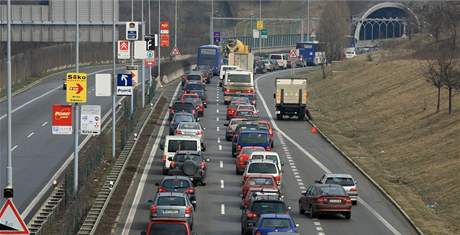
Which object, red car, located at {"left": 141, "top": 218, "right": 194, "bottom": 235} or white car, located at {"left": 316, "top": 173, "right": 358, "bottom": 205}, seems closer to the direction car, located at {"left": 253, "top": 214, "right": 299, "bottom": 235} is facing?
the white car

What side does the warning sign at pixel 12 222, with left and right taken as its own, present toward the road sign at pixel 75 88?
back

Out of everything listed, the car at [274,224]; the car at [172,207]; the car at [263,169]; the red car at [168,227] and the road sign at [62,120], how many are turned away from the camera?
4

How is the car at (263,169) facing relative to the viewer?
away from the camera

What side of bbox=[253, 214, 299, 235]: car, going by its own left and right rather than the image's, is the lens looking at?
back

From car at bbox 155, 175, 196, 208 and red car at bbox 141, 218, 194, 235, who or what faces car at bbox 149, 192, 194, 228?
the red car

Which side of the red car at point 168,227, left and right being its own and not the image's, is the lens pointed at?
back

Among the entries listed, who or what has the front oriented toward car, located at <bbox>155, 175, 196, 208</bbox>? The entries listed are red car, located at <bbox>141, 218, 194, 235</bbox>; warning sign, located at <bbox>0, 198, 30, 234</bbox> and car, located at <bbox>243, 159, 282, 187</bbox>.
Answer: the red car

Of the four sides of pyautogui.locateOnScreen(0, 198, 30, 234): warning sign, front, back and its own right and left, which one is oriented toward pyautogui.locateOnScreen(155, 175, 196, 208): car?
back

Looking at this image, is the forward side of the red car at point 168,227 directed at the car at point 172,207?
yes

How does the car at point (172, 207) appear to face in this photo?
away from the camera

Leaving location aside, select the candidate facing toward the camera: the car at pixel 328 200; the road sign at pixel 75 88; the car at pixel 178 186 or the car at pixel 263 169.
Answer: the road sign

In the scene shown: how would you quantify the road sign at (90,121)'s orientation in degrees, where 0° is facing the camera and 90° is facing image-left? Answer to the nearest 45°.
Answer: approximately 0°

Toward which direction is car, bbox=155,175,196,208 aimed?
away from the camera

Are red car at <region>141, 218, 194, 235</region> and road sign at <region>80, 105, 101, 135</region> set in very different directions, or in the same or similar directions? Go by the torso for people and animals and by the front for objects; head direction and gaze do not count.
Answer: very different directions
